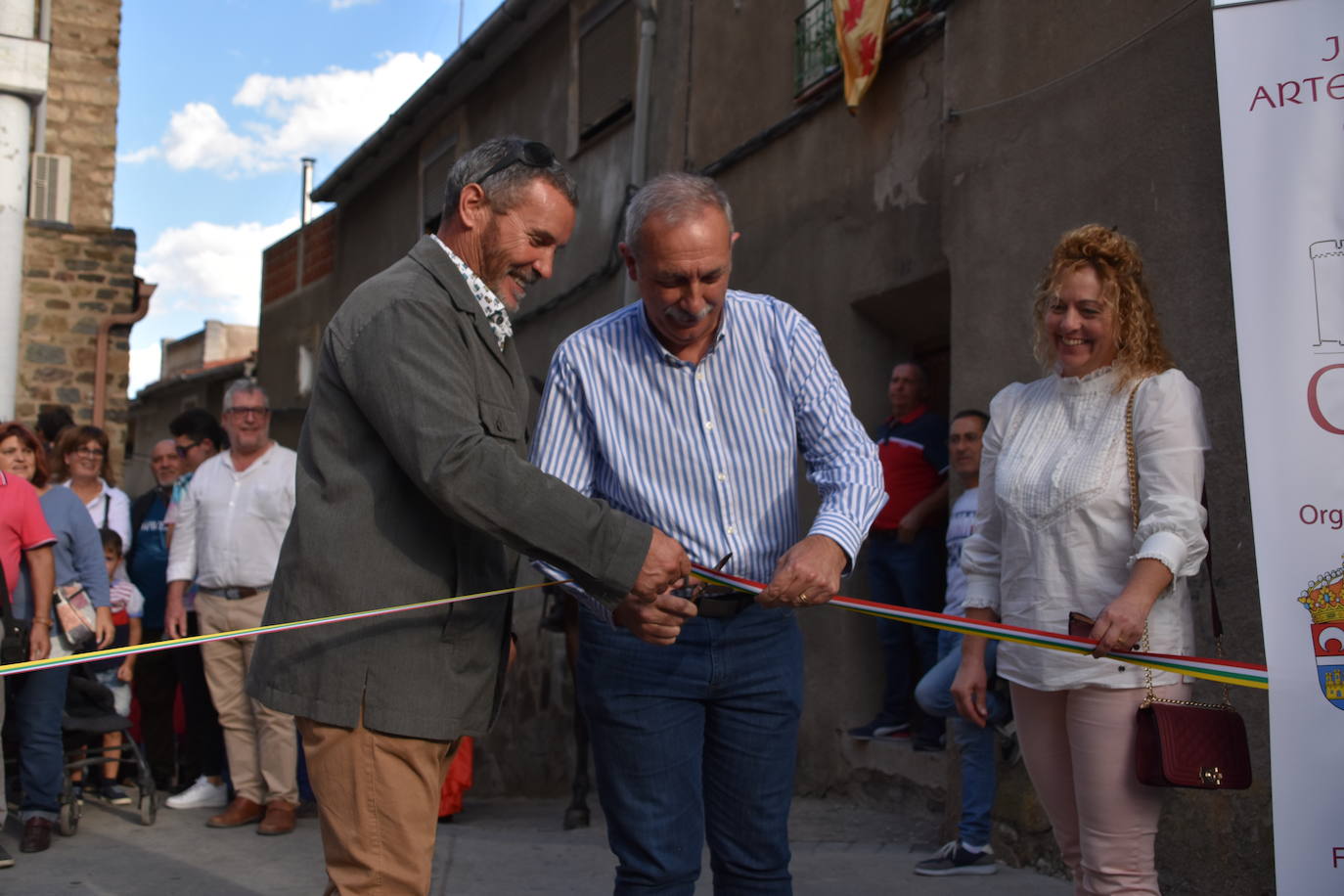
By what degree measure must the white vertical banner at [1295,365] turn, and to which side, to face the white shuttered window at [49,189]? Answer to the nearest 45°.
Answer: approximately 135° to its right

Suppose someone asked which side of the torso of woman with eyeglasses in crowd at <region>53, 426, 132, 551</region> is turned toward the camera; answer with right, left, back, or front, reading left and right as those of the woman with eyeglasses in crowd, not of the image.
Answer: front

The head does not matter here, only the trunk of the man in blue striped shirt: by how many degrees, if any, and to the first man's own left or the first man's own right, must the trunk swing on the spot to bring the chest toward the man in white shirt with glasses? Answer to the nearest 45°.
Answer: approximately 135° to the first man's own right

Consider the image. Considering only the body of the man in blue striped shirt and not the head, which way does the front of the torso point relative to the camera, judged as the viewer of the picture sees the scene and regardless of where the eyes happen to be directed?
toward the camera

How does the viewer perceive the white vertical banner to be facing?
facing the viewer

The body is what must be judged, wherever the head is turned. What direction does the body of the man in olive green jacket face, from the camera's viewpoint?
to the viewer's right

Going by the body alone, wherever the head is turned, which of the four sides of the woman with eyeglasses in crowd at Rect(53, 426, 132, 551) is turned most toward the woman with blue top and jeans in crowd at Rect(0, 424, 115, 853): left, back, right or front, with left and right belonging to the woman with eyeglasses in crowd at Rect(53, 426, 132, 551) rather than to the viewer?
front

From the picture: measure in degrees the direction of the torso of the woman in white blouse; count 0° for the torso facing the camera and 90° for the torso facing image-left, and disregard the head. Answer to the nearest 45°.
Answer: approximately 45°
